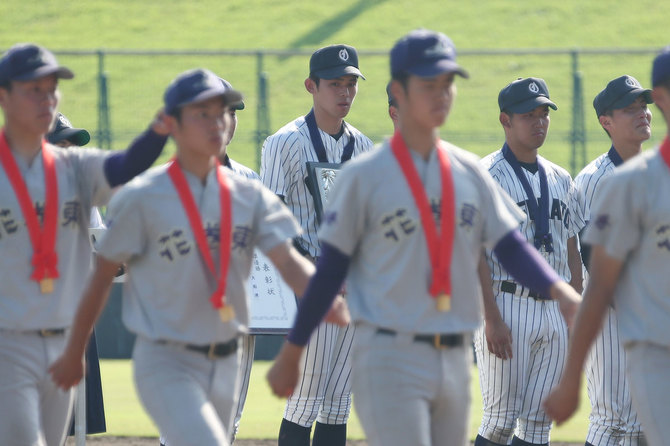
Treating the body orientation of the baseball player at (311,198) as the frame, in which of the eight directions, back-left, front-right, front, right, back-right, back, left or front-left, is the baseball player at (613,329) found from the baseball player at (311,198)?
front-left

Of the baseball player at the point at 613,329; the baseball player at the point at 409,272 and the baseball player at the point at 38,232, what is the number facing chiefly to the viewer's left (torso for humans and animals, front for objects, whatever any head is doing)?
0

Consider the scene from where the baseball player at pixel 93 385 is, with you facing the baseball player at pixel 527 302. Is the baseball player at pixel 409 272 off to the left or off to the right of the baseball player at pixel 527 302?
right

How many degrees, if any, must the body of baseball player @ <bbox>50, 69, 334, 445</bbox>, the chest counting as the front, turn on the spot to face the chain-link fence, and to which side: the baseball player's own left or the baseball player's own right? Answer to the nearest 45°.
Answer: approximately 135° to the baseball player's own left

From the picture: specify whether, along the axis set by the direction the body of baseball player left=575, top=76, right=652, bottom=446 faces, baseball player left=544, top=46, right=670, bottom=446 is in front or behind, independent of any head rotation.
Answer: in front

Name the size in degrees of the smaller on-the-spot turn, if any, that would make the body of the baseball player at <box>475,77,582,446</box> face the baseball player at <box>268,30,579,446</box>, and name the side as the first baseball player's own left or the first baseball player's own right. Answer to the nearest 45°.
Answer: approximately 45° to the first baseball player's own right

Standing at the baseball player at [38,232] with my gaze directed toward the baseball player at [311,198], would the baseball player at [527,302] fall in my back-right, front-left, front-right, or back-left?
front-right

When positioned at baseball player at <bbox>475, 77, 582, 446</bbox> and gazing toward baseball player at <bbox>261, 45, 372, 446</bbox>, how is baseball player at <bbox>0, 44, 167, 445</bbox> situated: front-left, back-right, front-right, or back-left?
front-left

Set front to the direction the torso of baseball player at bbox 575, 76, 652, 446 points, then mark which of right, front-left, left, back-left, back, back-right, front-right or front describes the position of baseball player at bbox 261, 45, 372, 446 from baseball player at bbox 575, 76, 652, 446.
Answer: back-right
